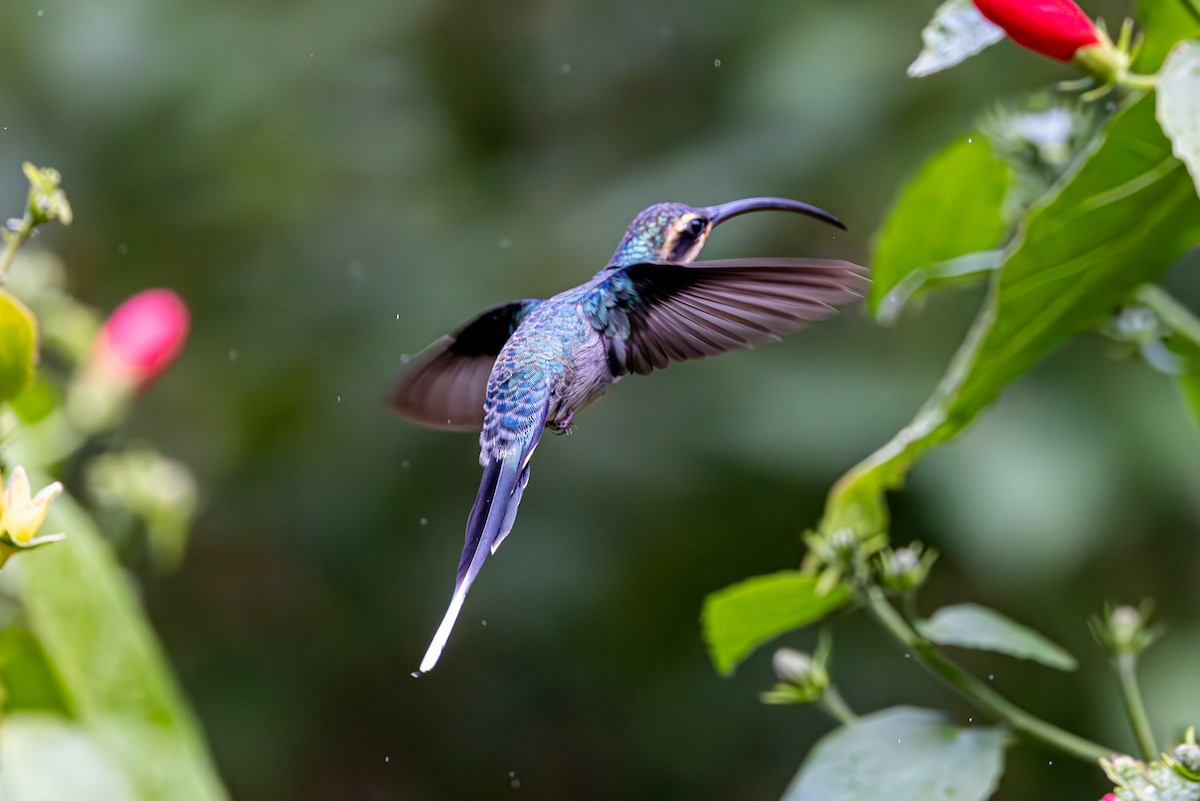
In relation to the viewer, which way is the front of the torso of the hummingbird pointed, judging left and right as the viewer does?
facing away from the viewer and to the right of the viewer
